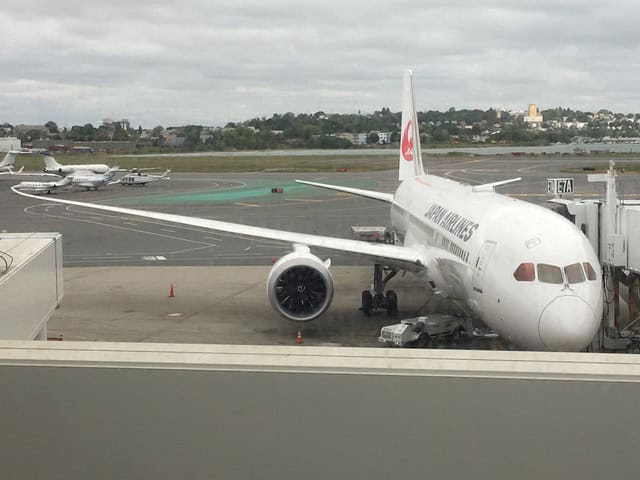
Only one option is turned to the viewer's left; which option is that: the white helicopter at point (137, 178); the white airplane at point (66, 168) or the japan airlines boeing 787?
the white helicopter at point (137, 178)

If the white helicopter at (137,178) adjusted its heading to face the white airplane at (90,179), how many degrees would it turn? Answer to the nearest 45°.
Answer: approximately 45° to its left

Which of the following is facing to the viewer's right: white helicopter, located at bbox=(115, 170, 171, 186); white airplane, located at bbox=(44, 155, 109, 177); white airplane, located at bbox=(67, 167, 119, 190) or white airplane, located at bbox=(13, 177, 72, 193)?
white airplane, located at bbox=(44, 155, 109, 177)

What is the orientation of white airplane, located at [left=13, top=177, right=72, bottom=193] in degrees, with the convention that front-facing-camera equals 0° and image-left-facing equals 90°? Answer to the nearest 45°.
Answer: approximately 90°

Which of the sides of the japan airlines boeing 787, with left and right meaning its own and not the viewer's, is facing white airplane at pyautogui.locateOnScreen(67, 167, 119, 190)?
back

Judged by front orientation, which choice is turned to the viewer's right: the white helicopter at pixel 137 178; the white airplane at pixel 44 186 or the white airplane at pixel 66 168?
the white airplane at pixel 66 168

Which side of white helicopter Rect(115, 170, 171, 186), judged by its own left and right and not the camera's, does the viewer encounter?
left

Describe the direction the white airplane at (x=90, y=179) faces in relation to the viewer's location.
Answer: facing to the left of the viewer

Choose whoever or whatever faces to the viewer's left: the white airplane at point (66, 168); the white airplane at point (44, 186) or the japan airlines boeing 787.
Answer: the white airplane at point (44, 186)

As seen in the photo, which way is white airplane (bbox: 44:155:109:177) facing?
to the viewer's right
